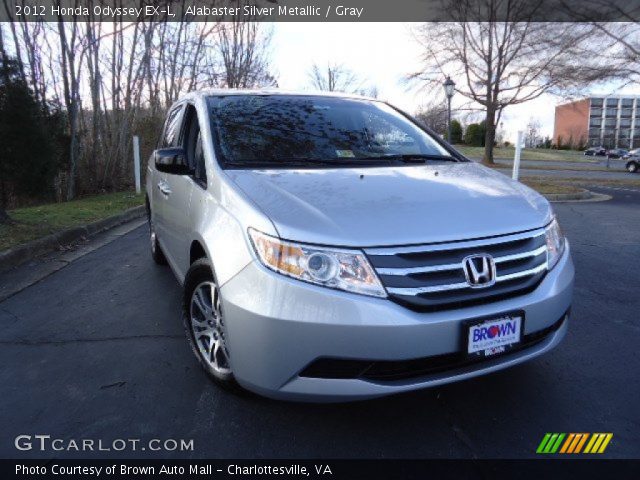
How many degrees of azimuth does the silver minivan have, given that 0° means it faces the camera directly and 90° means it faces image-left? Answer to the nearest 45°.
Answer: approximately 315°

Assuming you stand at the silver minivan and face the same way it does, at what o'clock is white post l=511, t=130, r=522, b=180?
The white post is roughly at 8 o'clock from the silver minivan.

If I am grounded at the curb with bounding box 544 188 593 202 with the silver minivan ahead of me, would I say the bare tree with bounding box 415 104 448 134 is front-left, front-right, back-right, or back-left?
back-right

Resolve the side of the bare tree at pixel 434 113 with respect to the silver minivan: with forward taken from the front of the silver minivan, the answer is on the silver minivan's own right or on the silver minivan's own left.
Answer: on the silver minivan's own left

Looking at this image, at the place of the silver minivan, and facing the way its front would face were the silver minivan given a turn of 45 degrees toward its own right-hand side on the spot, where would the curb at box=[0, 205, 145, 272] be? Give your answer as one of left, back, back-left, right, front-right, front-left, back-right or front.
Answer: back-right

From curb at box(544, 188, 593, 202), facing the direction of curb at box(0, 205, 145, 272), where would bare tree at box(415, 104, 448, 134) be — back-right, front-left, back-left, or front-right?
back-right

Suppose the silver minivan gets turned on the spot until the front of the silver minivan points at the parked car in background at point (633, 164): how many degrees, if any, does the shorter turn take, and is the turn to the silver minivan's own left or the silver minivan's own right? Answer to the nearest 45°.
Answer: approximately 90° to the silver minivan's own left

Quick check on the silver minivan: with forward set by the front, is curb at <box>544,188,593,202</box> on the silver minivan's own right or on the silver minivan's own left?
on the silver minivan's own left
